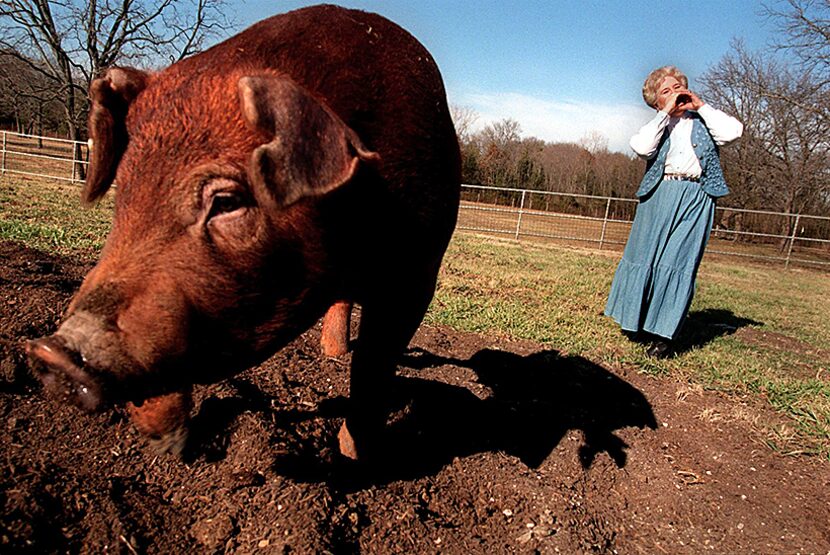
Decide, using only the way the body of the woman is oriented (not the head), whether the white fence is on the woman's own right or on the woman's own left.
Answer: on the woman's own right

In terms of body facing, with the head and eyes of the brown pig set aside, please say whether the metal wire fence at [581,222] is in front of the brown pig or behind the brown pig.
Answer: behind

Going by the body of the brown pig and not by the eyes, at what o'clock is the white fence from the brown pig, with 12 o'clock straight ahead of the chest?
The white fence is roughly at 4 o'clock from the brown pig.

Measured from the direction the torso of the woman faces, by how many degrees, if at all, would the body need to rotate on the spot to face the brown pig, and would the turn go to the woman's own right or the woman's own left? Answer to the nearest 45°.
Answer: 0° — they already face it

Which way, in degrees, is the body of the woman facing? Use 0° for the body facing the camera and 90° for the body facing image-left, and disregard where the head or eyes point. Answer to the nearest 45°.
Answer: approximately 0°

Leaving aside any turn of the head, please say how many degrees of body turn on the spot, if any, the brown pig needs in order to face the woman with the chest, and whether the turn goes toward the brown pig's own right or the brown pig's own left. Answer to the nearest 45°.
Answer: approximately 180°

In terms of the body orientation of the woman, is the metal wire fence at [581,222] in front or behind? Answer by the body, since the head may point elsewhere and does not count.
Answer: behind

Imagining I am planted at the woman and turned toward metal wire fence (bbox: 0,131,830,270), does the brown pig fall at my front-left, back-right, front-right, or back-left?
back-left

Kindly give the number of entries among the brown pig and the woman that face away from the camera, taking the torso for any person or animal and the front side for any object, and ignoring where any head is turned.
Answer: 0
